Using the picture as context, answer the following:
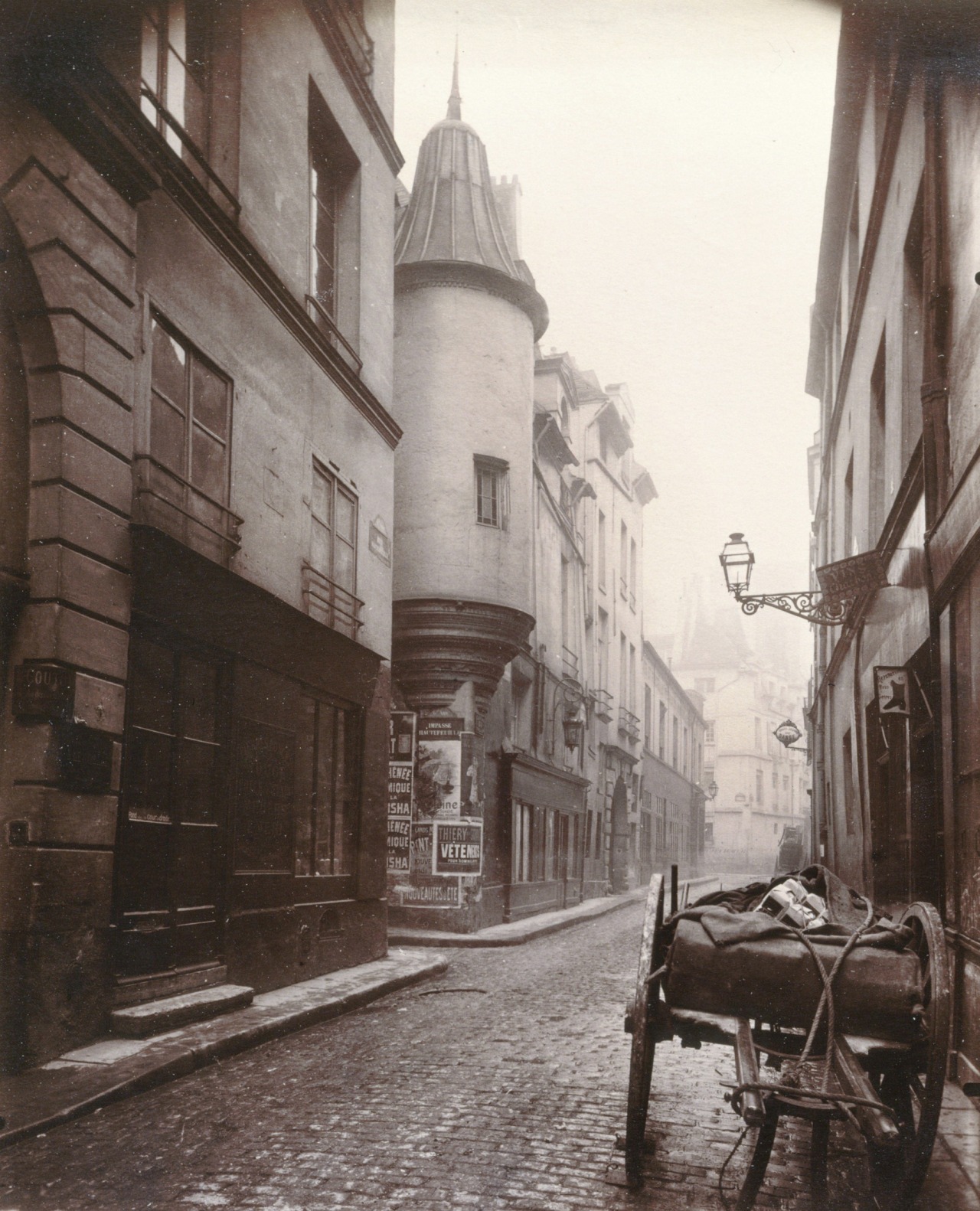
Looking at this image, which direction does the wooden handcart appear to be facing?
toward the camera

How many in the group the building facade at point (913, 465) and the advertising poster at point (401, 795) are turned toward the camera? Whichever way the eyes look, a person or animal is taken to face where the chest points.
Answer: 1

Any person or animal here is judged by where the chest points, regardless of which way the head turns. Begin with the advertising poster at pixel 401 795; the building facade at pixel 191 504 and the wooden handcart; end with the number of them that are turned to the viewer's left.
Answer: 0

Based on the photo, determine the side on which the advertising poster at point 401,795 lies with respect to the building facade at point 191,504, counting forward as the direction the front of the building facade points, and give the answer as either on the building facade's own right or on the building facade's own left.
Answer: on the building facade's own left

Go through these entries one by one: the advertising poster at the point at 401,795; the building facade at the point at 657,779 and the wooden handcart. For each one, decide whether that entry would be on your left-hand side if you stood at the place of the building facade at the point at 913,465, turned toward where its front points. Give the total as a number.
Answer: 1

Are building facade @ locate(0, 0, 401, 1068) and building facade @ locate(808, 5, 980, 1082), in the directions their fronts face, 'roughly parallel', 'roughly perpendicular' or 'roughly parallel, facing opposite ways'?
roughly parallel, facing opposite ways

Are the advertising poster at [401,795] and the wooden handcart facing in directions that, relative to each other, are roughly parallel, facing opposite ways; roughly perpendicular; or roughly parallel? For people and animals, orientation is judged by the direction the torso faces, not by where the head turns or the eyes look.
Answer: roughly parallel

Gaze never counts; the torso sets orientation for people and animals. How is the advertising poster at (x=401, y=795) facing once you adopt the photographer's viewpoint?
facing the viewer

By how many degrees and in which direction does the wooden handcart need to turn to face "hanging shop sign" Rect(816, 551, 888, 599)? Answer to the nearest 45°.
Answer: approximately 180°

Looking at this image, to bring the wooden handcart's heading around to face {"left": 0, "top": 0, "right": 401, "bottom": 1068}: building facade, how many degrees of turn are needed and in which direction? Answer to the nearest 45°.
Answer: approximately 135° to its right

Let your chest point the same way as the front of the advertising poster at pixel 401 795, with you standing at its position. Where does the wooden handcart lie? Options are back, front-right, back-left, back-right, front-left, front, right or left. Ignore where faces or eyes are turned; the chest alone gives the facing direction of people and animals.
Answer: front

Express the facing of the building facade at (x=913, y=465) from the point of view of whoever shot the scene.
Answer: facing to the left of the viewer

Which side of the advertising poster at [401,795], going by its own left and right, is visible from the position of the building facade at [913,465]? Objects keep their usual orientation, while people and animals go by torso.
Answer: front

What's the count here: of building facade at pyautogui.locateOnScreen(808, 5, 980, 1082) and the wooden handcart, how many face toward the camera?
1

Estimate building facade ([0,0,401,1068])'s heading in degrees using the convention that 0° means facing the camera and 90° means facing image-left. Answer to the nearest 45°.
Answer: approximately 315°

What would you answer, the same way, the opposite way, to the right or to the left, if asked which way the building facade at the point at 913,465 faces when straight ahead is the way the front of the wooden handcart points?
to the right

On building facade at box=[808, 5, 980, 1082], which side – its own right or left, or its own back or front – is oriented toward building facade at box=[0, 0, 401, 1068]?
front

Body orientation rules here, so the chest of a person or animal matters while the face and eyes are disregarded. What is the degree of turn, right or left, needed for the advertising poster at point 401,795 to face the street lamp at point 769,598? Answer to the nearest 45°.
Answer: approximately 45° to its left

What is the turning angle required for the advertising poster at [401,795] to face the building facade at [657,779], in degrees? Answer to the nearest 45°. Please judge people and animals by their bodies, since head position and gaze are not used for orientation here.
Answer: approximately 180°

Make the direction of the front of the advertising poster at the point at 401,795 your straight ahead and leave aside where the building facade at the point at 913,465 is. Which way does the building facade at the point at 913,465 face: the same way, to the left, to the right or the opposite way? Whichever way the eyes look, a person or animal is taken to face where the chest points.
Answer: to the right
